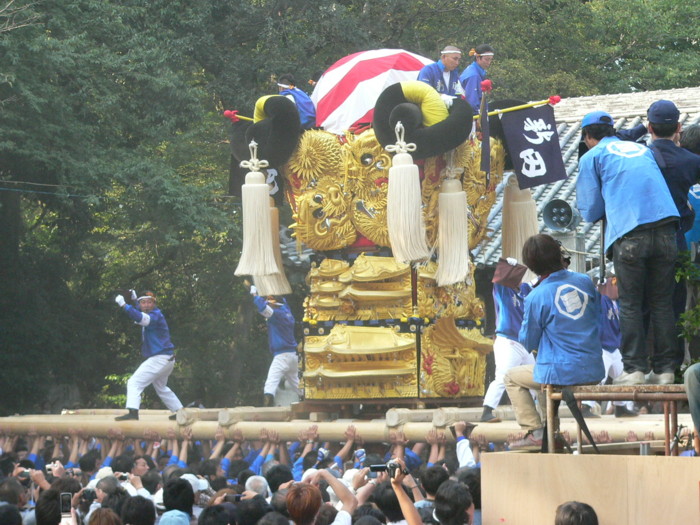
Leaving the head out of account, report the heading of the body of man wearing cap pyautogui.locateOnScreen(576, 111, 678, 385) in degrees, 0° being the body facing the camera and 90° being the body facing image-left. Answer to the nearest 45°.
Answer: approximately 135°

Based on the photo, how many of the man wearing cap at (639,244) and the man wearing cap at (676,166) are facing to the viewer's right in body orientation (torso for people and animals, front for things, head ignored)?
0

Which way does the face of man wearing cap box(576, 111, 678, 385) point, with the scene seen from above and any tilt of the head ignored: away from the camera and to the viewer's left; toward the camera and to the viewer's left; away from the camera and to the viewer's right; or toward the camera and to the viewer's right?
away from the camera and to the viewer's left

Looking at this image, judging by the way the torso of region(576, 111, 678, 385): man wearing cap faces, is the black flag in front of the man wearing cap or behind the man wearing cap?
in front

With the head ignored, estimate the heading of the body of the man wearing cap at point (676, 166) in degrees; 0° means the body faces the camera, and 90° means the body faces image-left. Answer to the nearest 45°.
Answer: approximately 180°
